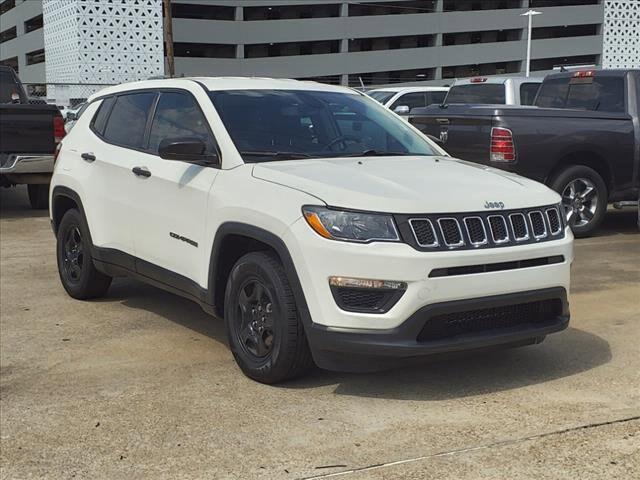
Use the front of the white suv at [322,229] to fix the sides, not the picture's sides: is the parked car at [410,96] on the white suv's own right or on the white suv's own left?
on the white suv's own left

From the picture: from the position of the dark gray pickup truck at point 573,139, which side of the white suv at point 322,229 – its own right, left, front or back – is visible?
left

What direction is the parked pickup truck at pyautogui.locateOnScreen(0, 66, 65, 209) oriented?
away from the camera

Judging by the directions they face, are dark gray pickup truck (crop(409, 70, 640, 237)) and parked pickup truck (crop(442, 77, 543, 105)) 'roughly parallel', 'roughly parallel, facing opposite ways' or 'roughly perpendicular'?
roughly parallel

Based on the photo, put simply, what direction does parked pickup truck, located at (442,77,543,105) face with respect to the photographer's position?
facing away from the viewer and to the right of the viewer

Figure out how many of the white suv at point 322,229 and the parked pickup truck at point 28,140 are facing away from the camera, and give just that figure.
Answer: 1

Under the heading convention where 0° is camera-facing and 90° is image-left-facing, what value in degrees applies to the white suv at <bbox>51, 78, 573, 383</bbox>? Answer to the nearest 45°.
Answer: approximately 315°

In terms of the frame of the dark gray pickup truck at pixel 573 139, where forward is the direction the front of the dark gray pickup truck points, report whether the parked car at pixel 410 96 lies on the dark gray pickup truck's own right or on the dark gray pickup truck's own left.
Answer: on the dark gray pickup truck's own left

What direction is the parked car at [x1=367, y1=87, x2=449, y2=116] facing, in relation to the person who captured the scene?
facing the viewer and to the left of the viewer

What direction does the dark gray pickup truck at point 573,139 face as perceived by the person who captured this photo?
facing away from the viewer and to the right of the viewer

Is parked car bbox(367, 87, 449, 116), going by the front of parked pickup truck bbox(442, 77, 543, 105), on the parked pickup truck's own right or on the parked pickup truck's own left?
on the parked pickup truck's own left

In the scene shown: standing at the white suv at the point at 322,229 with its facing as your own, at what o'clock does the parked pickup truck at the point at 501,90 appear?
The parked pickup truck is roughly at 8 o'clock from the white suv.
